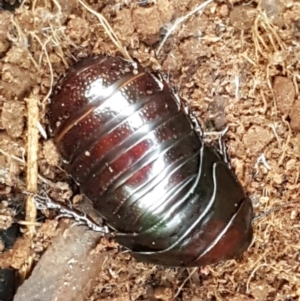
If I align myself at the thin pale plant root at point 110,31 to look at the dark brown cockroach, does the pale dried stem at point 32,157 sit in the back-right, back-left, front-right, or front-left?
front-right

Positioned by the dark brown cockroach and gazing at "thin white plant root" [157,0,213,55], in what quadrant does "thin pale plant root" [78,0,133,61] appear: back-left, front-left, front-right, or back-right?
front-left

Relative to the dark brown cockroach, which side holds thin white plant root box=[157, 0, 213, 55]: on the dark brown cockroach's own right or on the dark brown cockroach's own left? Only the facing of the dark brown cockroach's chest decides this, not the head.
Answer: on the dark brown cockroach's own left

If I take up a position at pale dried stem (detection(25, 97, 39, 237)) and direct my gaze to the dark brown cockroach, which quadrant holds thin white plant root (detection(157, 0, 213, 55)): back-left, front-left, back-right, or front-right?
front-left

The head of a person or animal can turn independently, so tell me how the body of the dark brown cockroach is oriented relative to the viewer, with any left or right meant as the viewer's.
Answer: facing the viewer and to the right of the viewer

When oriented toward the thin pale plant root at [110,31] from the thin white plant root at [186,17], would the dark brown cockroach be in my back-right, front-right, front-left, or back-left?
front-left

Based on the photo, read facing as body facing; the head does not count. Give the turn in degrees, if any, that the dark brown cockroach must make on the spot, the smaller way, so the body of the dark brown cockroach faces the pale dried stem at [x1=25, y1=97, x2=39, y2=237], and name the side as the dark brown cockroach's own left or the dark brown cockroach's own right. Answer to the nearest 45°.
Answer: approximately 180°
